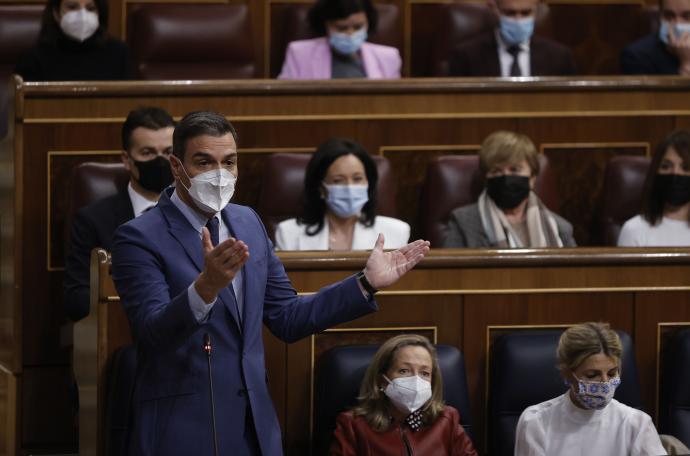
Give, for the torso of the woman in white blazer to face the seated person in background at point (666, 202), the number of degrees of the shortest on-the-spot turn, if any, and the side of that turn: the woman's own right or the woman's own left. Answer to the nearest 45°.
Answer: approximately 90° to the woman's own left

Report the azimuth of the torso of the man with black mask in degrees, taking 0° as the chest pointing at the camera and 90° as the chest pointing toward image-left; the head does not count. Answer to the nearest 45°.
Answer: approximately 315°

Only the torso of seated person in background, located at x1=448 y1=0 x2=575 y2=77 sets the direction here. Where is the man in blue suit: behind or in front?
in front

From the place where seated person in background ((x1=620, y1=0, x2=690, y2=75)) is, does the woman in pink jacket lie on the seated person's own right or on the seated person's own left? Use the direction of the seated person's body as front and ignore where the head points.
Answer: on the seated person's own right

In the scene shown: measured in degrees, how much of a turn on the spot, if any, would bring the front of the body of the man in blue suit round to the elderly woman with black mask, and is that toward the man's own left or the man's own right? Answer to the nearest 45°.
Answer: approximately 90° to the man's own left
